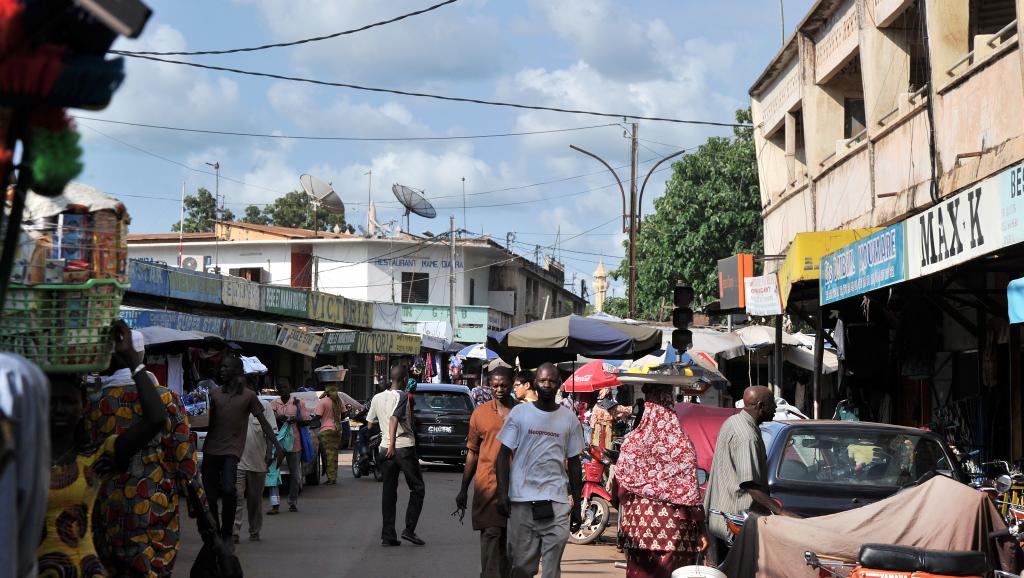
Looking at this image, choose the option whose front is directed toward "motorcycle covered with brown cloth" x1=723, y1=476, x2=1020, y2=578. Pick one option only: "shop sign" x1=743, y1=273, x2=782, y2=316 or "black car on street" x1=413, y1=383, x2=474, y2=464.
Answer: the shop sign

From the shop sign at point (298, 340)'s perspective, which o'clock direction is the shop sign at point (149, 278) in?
the shop sign at point (149, 278) is roughly at 3 o'clock from the shop sign at point (298, 340).

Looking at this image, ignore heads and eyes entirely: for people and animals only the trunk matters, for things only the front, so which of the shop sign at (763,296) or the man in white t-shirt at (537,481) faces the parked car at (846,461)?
the shop sign

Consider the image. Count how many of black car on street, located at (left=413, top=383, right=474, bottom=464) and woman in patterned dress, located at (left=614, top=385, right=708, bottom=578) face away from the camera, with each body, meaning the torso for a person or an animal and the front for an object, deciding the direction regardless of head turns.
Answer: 2

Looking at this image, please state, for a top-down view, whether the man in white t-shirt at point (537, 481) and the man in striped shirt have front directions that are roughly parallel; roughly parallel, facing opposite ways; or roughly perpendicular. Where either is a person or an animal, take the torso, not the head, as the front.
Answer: roughly perpendicular

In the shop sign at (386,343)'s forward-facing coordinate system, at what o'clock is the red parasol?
The red parasol is roughly at 1 o'clock from the shop sign.

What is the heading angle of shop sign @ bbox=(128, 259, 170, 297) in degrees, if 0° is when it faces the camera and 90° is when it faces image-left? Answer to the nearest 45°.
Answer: approximately 315°

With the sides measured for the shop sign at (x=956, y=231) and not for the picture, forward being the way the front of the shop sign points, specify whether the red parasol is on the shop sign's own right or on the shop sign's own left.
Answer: on the shop sign's own right

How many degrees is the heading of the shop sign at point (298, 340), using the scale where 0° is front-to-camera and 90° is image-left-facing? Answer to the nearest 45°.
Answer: approximately 315°

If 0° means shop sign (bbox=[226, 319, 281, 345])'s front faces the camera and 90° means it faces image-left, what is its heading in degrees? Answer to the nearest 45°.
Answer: approximately 315°

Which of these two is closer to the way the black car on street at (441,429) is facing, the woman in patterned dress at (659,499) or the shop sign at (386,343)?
the shop sign
